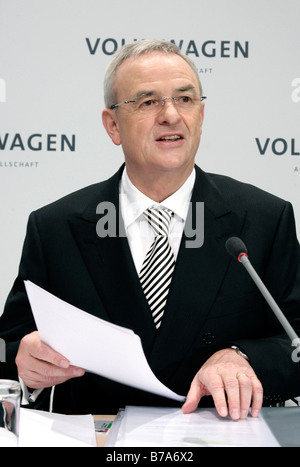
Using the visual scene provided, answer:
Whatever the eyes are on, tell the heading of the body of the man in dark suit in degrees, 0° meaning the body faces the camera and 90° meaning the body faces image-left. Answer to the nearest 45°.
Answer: approximately 0°

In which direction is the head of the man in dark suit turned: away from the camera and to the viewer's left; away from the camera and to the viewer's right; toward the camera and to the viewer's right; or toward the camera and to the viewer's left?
toward the camera and to the viewer's right

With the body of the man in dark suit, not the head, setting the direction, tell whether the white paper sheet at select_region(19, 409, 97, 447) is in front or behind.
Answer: in front

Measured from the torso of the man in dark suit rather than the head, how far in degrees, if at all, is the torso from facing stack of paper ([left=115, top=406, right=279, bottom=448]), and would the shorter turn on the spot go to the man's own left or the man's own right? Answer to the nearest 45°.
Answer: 0° — they already face it
